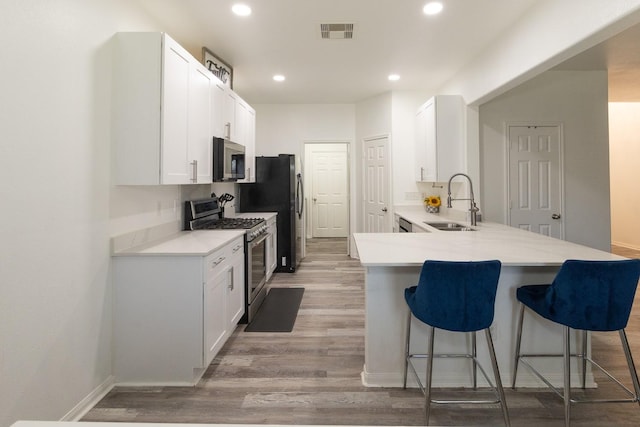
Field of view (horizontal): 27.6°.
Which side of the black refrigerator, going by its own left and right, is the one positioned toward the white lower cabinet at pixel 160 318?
right

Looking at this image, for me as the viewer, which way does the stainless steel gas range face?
facing to the right of the viewer

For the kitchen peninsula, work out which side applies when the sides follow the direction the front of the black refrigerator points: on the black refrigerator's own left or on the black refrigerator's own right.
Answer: on the black refrigerator's own right

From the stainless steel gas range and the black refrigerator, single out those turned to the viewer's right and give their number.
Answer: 2

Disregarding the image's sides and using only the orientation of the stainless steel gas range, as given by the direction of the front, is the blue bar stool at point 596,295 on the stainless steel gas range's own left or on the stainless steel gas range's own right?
on the stainless steel gas range's own right

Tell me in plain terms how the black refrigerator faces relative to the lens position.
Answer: facing to the right of the viewer
